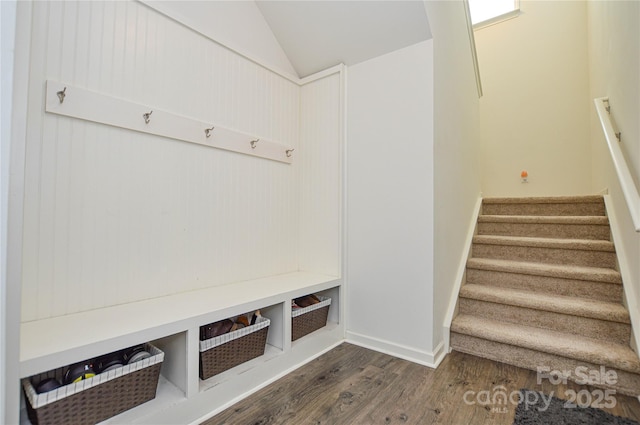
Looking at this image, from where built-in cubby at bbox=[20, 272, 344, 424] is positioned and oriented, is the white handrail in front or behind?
in front

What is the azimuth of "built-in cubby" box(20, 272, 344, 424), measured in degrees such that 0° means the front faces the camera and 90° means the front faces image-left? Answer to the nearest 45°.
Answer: approximately 315°
